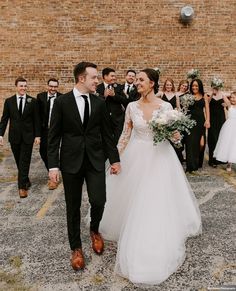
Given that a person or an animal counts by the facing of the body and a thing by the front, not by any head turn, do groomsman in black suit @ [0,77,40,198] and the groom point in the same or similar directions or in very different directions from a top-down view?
same or similar directions

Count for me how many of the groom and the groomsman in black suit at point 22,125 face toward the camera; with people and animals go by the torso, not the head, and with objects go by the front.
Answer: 2

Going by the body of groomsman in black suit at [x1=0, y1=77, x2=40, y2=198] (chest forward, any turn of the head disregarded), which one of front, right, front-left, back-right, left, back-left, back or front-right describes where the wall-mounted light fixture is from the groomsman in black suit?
back-left

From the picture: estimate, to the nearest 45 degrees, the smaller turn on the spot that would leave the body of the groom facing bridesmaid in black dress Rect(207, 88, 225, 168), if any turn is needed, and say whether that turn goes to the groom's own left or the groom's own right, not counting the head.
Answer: approximately 135° to the groom's own left

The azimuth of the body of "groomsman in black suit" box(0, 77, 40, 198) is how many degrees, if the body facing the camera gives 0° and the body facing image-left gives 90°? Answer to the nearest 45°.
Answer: approximately 0°

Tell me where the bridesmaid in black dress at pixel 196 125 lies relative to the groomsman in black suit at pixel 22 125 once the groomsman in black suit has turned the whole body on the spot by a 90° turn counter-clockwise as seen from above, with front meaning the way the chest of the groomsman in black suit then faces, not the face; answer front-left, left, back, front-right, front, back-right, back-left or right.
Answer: front

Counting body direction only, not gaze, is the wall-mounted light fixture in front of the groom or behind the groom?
behind

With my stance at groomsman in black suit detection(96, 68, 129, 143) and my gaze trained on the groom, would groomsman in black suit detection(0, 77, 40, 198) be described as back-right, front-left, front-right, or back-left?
front-right

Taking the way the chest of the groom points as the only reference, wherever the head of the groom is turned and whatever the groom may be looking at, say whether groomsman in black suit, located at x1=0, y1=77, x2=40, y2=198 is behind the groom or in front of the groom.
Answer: behind

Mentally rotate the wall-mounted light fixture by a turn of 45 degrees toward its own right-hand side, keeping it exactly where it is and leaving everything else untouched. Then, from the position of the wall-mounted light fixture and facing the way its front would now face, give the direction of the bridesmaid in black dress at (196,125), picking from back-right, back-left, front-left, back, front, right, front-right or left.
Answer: front-left

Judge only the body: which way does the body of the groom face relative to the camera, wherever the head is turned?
toward the camera

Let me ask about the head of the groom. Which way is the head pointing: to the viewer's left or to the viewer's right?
to the viewer's right
